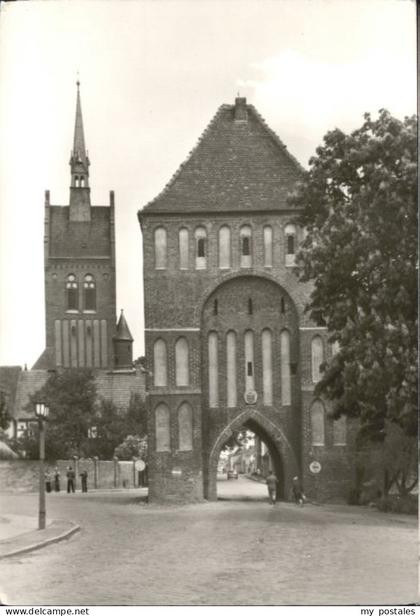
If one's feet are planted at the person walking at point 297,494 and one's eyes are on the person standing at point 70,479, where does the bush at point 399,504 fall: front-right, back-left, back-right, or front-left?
back-left

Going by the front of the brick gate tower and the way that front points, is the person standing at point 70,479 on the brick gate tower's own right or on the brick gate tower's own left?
on the brick gate tower's own right

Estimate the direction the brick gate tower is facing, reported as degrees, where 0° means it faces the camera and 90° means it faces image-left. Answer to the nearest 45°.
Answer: approximately 0°

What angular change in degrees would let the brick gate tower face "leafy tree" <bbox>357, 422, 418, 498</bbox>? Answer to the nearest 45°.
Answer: approximately 45° to its left
